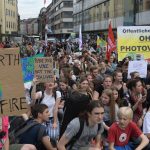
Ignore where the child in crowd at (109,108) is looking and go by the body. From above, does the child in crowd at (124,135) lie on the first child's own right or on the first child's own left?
on the first child's own left

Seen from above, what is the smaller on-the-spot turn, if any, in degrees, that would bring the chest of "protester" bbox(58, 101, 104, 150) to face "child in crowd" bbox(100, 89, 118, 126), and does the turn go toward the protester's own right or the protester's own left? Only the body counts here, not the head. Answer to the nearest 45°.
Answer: approximately 135° to the protester's own left

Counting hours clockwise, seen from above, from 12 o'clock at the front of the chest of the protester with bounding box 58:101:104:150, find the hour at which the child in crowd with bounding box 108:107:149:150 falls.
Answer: The child in crowd is roughly at 9 o'clock from the protester.

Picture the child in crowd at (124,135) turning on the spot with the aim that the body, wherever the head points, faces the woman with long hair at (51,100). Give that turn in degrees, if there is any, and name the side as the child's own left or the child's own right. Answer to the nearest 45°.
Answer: approximately 135° to the child's own right

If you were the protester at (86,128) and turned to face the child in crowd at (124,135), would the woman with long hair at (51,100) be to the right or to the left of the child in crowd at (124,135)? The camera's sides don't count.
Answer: left

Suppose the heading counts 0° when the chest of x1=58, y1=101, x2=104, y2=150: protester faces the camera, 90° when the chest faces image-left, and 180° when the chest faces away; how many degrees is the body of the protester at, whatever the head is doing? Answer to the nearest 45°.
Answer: approximately 315°

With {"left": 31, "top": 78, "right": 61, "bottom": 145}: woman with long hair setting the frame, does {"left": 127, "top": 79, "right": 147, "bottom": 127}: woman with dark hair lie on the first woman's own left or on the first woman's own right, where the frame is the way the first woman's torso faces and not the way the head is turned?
on the first woman's own left
